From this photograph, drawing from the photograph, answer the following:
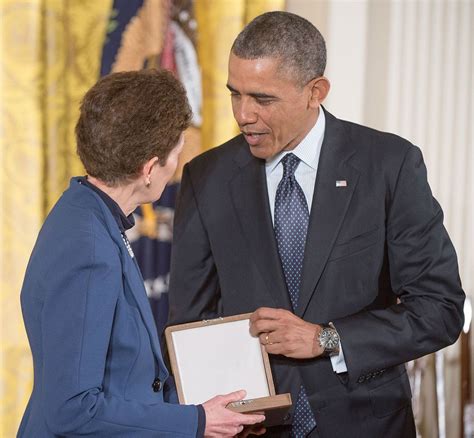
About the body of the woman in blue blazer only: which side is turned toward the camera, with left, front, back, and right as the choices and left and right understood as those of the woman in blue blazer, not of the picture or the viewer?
right

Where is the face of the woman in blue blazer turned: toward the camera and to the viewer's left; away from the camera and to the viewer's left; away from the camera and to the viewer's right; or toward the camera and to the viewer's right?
away from the camera and to the viewer's right

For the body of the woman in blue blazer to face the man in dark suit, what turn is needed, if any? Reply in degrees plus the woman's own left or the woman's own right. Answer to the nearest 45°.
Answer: approximately 45° to the woman's own left
